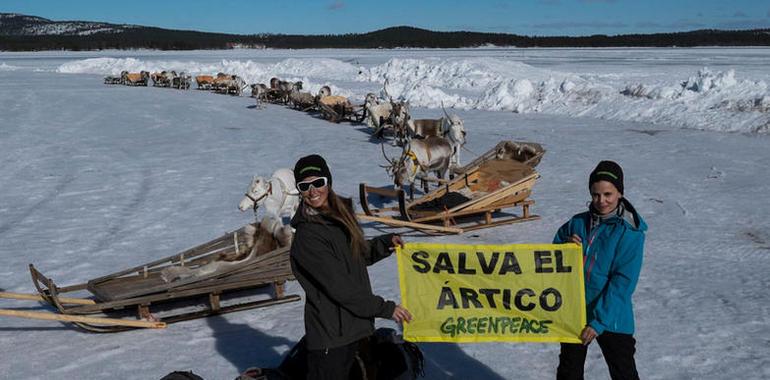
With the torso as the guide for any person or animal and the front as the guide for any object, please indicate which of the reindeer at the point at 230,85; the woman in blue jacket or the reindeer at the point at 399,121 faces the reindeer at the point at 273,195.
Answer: the reindeer at the point at 399,121

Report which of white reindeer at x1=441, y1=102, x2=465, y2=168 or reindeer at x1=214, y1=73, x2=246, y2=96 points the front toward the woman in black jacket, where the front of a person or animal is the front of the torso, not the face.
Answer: the white reindeer

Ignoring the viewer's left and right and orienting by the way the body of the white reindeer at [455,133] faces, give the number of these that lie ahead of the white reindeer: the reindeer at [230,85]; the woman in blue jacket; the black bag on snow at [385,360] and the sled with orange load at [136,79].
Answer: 2

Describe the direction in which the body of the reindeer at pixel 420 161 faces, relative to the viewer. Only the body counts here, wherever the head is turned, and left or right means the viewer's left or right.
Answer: facing the viewer and to the left of the viewer

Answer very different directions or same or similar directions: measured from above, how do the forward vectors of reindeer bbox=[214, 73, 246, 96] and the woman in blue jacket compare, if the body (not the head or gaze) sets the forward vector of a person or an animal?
very different directions
